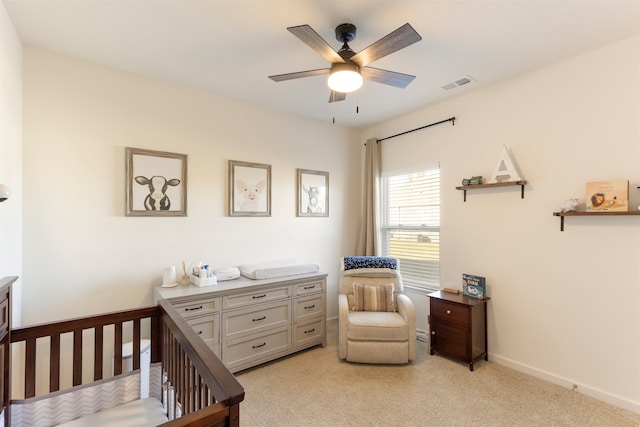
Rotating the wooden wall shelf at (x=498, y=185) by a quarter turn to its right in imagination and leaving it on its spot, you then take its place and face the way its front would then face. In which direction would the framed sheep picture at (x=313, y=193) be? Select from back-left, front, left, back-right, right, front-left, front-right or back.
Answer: front-left

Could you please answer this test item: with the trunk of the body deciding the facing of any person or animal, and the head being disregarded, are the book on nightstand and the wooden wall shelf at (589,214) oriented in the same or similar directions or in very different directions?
same or similar directions

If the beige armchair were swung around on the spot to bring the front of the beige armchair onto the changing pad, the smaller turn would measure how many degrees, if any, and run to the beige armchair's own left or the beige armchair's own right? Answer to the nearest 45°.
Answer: approximately 90° to the beige armchair's own right

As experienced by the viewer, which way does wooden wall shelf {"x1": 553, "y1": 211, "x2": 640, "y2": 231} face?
facing the viewer

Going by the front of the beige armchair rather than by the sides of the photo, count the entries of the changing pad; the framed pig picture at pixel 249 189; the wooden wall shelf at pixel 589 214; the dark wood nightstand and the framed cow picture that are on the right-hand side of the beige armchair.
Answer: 3

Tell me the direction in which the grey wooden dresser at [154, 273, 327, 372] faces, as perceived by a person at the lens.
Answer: facing the viewer and to the right of the viewer

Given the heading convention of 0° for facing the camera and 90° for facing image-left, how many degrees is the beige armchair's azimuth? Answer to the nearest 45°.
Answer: approximately 0°

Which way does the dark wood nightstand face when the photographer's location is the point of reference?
facing the viewer and to the left of the viewer

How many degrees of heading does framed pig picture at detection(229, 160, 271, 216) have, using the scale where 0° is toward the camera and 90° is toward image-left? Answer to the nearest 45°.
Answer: approximately 315°

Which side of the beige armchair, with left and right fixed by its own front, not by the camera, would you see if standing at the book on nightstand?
left

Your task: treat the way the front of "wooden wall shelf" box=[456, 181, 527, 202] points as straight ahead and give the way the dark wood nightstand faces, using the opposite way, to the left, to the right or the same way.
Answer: the same way
